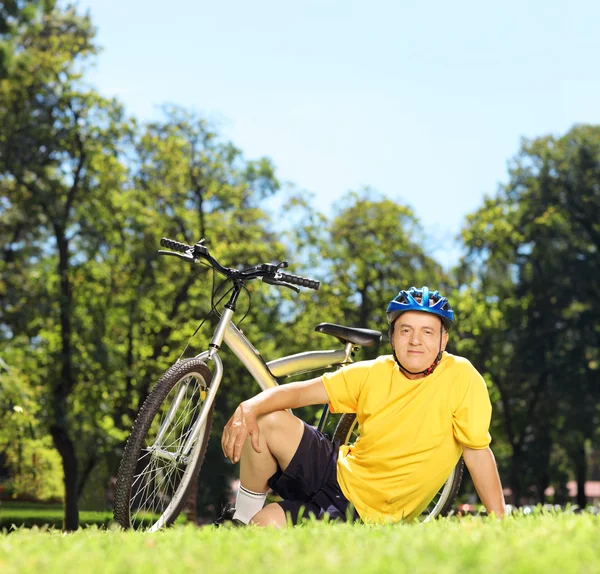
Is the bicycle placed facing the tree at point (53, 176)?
no

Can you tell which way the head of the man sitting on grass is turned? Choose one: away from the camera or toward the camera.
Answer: toward the camera

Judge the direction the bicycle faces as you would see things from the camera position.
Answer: facing the viewer and to the left of the viewer

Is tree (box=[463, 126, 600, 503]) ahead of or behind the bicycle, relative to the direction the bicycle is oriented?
behind

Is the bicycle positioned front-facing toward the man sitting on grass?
no

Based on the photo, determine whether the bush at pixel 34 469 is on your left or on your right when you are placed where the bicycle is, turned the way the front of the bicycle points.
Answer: on your right
